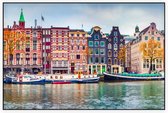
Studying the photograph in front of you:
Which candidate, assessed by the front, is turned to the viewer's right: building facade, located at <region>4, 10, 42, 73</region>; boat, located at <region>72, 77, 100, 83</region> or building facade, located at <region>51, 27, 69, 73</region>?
the boat

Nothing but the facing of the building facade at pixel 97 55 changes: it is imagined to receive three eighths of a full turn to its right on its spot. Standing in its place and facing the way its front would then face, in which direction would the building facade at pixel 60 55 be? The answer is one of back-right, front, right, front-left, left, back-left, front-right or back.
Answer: front-left

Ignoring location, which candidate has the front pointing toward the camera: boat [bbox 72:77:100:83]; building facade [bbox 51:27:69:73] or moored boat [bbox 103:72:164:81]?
the building facade

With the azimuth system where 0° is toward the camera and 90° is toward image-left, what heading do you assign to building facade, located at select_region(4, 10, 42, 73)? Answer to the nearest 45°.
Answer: approximately 0°

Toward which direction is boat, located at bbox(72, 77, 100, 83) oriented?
to the viewer's right
